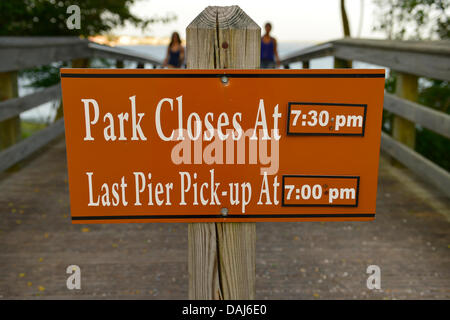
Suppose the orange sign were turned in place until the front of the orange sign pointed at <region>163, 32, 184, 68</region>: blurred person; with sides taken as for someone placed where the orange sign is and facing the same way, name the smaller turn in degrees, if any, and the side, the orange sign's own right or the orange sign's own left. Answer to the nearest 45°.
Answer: approximately 180°

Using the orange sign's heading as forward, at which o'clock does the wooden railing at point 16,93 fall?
The wooden railing is roughly at 5 o'clock from the orange sign.

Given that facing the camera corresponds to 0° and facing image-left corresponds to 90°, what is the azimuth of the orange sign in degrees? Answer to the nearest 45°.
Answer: approximately 0°

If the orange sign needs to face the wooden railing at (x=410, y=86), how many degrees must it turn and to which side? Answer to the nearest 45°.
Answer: approximately 135° to its left

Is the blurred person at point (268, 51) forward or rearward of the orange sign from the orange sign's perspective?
rearward
